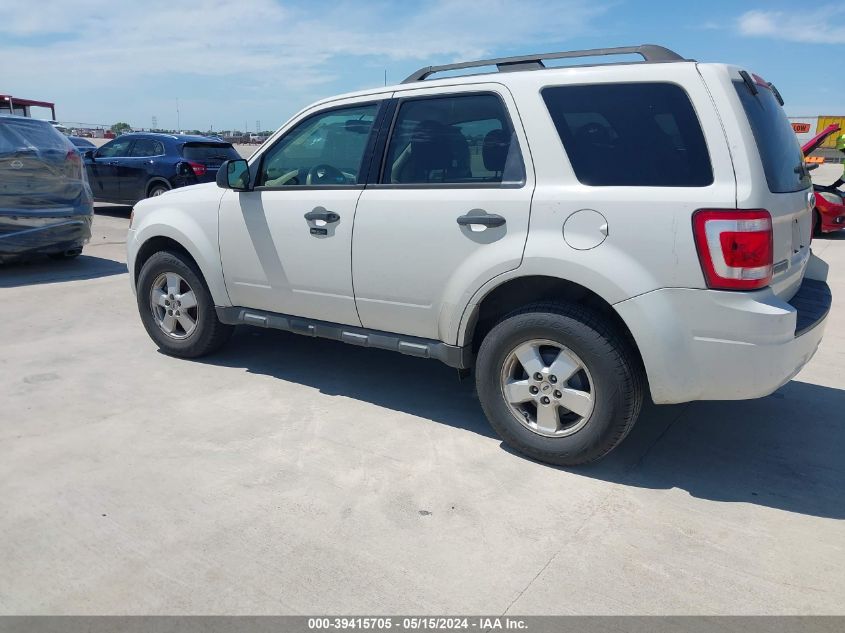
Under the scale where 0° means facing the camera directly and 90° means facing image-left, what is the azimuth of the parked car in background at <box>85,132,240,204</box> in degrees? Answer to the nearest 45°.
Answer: approximately 135°

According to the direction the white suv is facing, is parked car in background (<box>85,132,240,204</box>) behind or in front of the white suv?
in front

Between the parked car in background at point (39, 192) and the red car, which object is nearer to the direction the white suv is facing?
the parked car in background

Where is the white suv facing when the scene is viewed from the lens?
facing away from the viewer and to the left of the viewer

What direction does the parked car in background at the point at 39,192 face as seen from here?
away from the camera

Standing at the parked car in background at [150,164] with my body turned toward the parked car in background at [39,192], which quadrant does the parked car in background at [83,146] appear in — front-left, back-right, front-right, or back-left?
back-right

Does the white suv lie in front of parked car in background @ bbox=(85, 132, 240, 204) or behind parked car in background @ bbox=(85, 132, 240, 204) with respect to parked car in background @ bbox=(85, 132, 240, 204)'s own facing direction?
behind

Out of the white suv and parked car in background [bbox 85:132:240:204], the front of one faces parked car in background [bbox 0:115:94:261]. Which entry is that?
the white suv

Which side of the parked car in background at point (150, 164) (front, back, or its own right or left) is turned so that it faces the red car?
back
